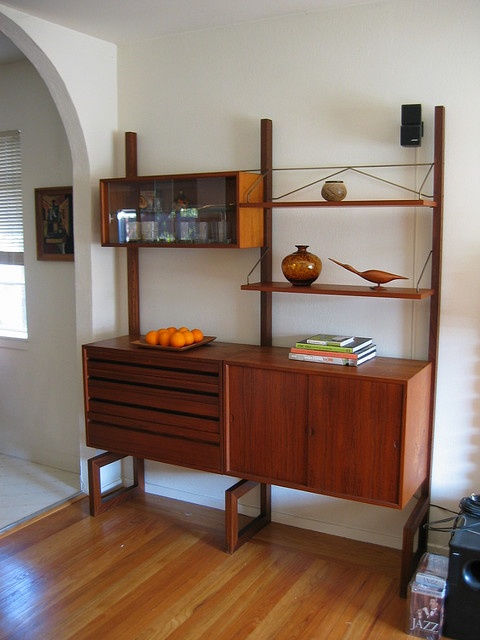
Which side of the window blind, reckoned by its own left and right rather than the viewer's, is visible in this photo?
front

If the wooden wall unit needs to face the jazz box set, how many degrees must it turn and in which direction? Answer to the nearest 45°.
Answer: approximately 90° to its left

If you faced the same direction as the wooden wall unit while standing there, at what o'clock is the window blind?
The window blind is roughly at 3 o'clock from the wooden wall unit.

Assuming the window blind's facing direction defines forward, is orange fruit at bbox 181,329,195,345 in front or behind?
in front

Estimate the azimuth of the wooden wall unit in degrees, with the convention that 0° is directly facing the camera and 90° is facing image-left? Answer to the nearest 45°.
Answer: approximately 45°

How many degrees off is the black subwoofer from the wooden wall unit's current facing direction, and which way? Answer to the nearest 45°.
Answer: approximately 90° to its left

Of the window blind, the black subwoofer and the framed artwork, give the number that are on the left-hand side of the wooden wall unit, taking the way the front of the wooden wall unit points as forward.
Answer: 1

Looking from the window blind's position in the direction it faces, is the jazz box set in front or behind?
in front
